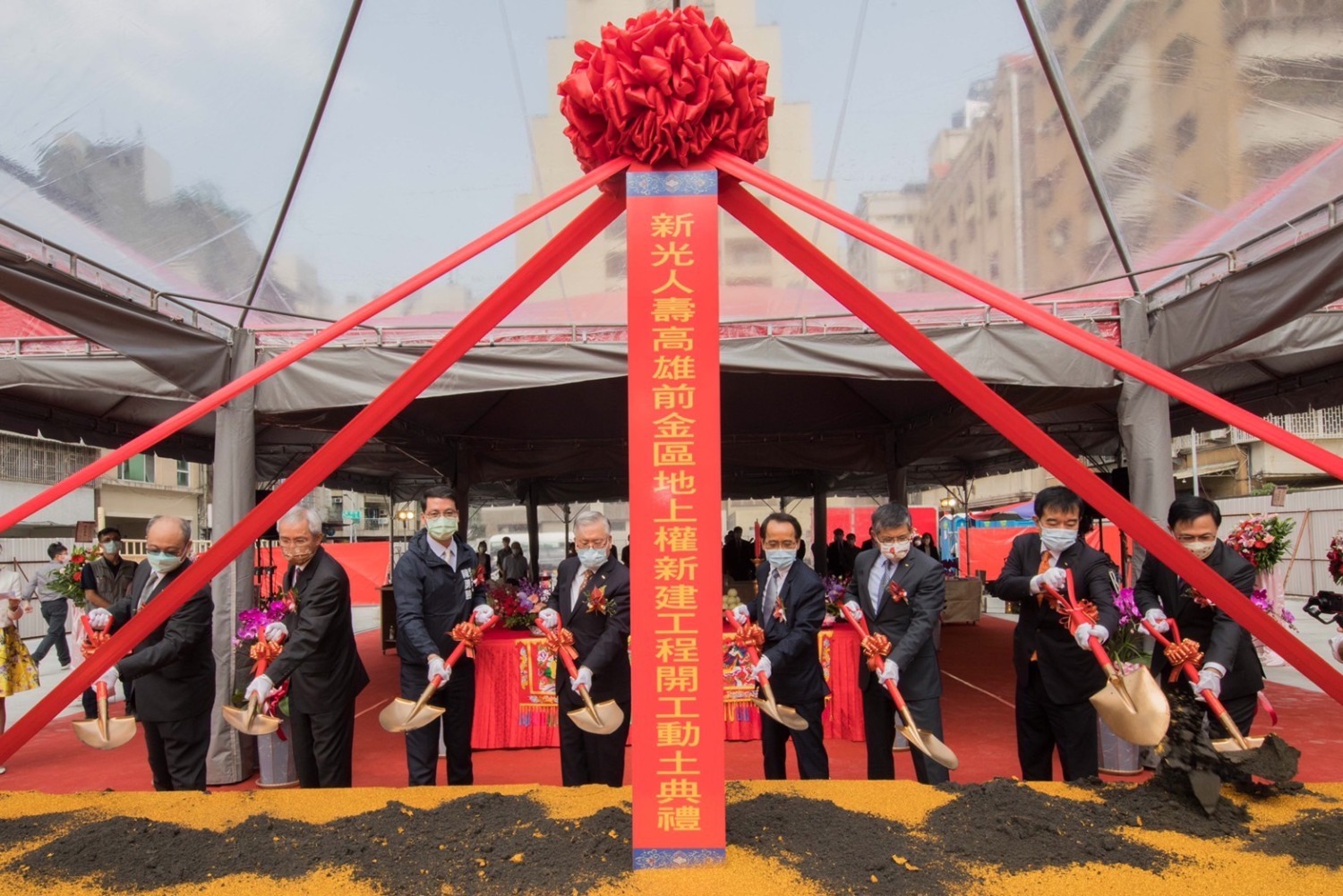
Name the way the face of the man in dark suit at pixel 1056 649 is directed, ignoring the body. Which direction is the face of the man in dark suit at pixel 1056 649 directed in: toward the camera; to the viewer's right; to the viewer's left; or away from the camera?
toward the camera

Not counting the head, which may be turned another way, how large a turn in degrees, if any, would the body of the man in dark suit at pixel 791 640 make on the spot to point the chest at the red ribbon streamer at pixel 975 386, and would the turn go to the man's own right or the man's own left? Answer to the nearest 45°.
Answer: approximately 45° to the man's own left

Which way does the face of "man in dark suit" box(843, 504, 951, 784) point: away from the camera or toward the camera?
toward the camera

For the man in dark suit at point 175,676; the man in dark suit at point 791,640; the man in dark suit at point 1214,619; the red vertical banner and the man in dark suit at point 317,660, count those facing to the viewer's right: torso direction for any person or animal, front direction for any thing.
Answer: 0

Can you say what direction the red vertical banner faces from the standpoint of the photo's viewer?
facing the viewer

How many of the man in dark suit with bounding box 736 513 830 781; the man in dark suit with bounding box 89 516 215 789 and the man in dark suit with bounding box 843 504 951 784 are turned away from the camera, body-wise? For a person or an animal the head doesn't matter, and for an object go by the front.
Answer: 0

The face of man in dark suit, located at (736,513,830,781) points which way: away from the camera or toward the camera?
toward the camera

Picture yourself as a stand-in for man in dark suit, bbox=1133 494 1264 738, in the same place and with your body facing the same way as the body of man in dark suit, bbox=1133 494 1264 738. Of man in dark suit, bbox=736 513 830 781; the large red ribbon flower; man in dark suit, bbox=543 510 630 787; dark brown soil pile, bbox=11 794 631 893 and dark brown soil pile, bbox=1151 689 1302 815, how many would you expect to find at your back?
0

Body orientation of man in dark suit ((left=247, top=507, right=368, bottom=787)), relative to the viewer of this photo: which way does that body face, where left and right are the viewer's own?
facing the viewer and to the left of the viewer

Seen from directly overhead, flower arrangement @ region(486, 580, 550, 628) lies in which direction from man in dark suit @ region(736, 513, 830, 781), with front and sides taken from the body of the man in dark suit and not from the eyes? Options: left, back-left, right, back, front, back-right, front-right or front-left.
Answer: right

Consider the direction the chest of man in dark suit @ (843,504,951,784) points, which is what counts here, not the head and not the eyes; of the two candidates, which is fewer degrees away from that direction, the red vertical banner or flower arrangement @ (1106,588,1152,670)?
the red vertical banner

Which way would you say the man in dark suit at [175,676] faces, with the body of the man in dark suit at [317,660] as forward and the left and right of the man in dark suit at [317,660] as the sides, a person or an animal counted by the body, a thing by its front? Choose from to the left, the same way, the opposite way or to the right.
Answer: the same way

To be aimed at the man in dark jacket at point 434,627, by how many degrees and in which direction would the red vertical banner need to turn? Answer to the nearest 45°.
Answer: approximately 135° to its right
